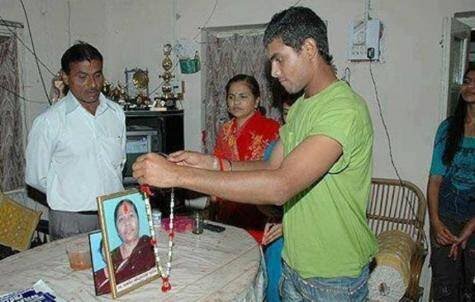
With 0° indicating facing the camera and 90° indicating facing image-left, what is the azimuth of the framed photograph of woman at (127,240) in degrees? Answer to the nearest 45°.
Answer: approximately 315°

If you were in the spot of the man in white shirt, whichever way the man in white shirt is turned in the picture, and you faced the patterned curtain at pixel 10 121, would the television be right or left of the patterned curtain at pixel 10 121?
right

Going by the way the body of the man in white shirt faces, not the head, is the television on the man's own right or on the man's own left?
on the man's own left

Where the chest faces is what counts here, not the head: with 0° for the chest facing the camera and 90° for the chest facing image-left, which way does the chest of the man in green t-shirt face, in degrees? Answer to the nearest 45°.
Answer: approximately 90°

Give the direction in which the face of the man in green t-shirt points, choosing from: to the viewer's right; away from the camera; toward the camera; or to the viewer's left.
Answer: to the viewer's left

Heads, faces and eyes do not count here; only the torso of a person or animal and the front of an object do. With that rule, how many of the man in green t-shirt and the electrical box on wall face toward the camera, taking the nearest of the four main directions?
1

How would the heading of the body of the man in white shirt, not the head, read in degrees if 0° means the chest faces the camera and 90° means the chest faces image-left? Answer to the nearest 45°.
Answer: approximately 315°

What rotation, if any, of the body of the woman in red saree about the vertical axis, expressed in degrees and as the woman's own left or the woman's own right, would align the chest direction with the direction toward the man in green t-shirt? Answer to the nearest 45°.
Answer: approximately 45° to the woman's own left

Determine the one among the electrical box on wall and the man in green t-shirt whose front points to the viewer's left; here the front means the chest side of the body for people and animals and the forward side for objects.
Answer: the man in green t-shirt

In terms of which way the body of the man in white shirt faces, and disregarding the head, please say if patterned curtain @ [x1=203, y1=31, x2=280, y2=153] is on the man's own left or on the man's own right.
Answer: on the man's own left

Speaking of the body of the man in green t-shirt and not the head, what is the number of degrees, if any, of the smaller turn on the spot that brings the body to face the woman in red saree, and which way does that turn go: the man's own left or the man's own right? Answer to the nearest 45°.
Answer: approximately 90° to the man's own right
